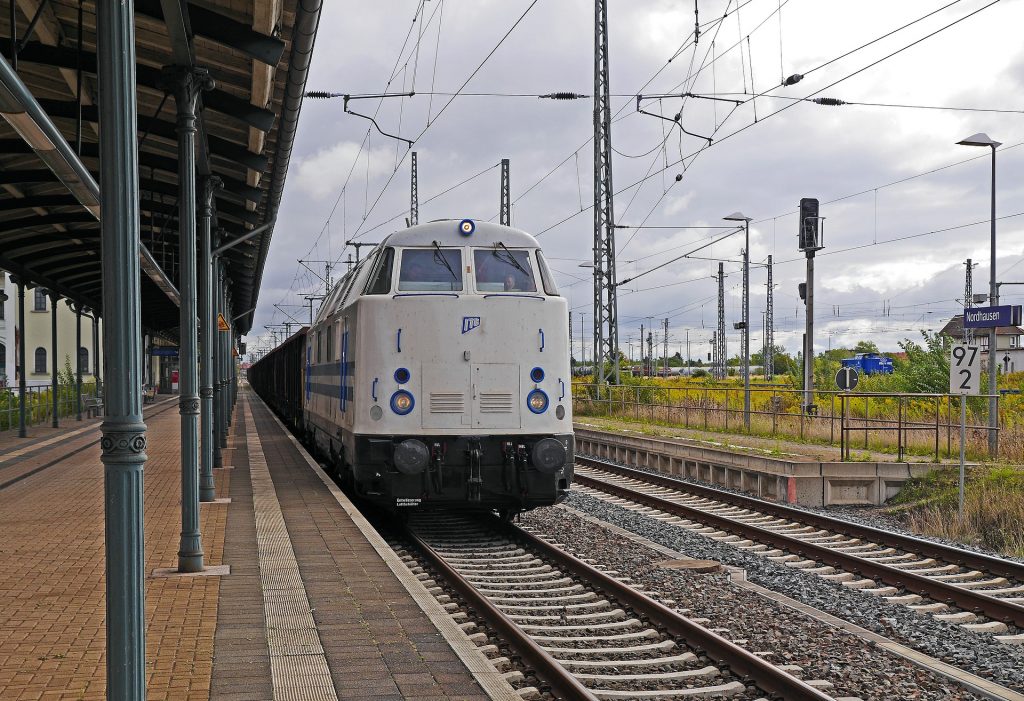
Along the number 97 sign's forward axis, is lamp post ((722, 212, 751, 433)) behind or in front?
behind

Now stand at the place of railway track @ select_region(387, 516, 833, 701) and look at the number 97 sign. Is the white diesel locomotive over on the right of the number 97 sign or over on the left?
left

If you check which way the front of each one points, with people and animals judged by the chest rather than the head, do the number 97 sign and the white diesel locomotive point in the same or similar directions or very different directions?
same or similar directions

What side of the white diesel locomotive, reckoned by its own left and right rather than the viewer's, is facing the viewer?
front

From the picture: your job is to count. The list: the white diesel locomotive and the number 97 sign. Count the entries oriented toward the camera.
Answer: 2

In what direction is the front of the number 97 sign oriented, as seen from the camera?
facing the viewer

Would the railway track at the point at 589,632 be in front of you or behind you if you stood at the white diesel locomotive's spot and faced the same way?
in front

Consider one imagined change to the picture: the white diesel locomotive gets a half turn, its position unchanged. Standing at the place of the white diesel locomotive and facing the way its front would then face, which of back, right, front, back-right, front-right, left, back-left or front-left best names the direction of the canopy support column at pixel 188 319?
back-left

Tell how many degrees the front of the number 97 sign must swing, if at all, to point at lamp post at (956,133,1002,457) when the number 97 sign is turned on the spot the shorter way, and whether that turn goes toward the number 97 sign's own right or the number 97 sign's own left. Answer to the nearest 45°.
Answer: approximately 180°

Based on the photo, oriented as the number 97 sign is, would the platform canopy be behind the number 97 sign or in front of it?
in front

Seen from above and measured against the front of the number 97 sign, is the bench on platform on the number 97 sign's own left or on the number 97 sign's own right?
on the number 97 sign's own right

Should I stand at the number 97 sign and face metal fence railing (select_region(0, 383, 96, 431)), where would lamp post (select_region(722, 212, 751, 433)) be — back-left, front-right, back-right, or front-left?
front-right
